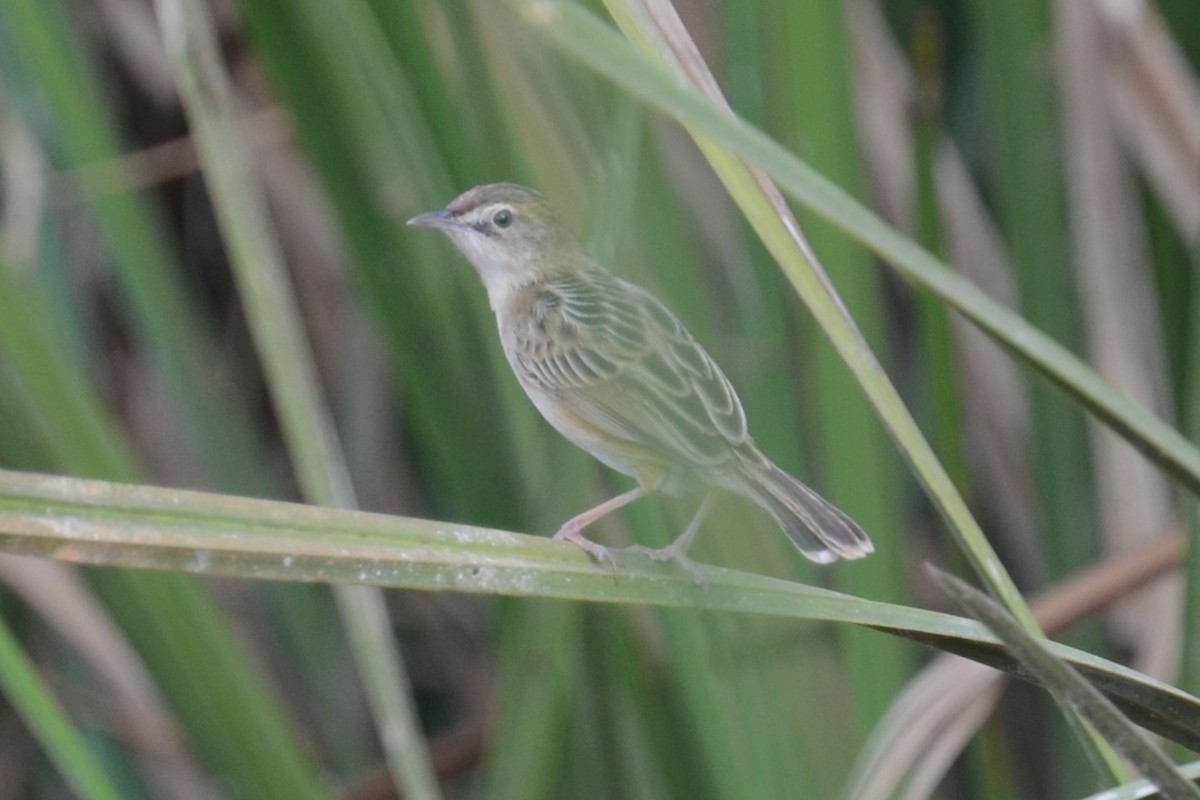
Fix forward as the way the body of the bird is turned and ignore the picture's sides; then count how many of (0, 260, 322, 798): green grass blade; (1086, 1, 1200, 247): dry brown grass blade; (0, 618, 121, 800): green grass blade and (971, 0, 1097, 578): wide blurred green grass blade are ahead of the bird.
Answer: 2

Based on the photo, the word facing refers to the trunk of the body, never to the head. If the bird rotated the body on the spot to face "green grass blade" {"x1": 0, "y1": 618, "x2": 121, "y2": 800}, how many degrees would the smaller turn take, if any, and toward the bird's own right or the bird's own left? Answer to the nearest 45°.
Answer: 0° — it already faces it

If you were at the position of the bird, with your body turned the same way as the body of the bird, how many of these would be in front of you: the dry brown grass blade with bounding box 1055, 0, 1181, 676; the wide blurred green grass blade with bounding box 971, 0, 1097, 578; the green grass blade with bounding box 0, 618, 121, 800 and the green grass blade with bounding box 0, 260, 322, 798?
2

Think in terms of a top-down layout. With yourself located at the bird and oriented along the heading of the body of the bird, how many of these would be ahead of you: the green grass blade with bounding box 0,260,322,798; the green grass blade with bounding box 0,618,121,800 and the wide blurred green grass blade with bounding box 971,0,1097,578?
2

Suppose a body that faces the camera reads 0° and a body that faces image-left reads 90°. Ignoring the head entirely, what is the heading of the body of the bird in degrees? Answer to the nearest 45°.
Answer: approximately 90°
